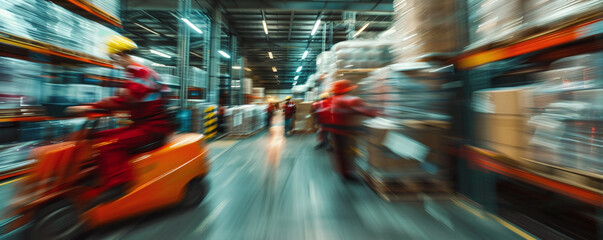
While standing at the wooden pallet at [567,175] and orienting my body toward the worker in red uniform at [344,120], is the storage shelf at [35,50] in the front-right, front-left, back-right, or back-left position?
front-left

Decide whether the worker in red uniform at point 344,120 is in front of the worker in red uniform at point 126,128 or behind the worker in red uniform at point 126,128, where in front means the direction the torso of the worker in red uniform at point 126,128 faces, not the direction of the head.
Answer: behind

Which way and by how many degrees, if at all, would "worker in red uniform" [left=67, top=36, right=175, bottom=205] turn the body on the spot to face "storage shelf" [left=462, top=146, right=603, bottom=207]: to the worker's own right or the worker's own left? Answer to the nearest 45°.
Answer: approximately 135° to the worker's own left

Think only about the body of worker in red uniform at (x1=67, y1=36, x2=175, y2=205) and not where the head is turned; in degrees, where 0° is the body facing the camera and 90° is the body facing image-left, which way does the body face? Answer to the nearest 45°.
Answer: approximately 90°

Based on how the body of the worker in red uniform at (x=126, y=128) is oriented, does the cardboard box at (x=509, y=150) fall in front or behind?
behind
